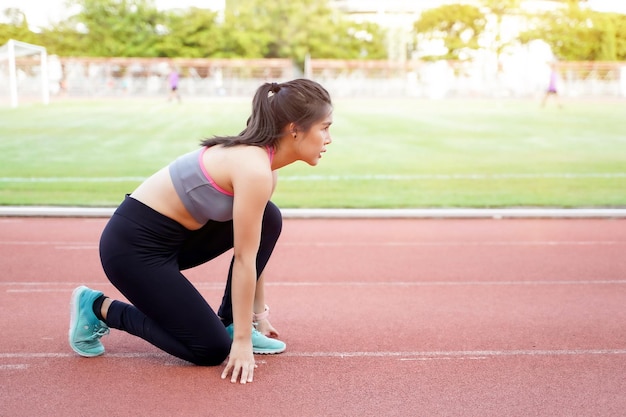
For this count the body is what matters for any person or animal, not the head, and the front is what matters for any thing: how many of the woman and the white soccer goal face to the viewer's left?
0

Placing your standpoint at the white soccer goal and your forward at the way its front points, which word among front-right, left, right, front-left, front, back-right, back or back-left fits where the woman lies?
front-right

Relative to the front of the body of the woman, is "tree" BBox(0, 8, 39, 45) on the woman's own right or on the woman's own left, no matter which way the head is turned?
on the woman's own left

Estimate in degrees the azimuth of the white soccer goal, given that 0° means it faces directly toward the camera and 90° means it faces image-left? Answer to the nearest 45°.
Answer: approximately 315°

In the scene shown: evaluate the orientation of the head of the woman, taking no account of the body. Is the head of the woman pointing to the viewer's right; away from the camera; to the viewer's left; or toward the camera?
to the viewer's right

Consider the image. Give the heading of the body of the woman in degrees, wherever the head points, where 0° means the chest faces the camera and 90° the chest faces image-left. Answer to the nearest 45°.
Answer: approximately 270°

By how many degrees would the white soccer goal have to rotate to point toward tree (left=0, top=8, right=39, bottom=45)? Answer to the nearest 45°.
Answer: approximately 135° to its left

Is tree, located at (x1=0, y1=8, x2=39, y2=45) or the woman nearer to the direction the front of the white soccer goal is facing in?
the woman

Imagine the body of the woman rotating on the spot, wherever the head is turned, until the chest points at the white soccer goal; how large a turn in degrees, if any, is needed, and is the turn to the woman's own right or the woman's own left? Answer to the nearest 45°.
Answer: approximately 90° to the woman's own left
